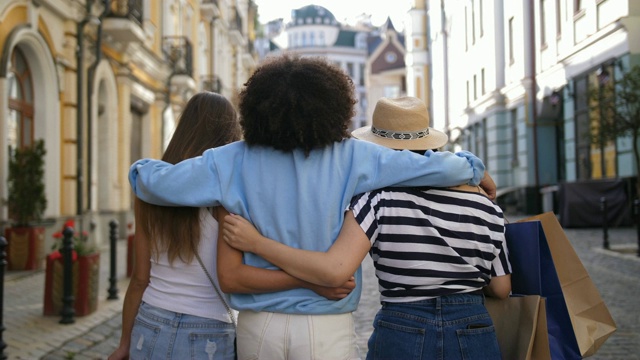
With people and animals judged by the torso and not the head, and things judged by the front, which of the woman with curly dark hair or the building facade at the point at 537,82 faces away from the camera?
the woman with curly dark hair

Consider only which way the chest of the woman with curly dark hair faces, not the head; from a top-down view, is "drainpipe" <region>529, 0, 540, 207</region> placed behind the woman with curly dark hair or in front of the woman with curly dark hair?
in front

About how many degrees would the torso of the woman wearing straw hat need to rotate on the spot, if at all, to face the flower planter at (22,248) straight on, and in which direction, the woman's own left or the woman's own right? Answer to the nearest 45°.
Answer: approximately 45° to the woman's own left

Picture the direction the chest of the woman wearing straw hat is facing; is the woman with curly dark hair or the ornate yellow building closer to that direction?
the ornate yellow building

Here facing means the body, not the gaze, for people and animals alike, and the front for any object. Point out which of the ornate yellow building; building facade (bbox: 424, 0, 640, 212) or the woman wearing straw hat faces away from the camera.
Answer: the woman wearing straw hat

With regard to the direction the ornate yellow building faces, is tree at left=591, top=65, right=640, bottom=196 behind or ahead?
ahead

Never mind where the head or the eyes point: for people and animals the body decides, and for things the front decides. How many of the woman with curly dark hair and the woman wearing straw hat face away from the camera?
2

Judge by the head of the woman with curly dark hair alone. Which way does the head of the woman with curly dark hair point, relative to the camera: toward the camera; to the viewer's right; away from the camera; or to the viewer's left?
away from the camera

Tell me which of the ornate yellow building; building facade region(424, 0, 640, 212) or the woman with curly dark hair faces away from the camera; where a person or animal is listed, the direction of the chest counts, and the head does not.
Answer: the woman with curly dark hair

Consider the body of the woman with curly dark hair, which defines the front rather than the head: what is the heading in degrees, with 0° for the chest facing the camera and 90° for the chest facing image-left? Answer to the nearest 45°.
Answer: approximately 180°

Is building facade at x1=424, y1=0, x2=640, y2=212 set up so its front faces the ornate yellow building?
yes

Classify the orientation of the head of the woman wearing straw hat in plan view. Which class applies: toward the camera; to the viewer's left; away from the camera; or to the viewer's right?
away from the camera

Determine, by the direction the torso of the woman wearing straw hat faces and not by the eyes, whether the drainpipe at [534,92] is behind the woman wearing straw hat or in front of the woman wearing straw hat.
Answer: in front

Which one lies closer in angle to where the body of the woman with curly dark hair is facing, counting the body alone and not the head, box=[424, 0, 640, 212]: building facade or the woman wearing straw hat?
the building facade

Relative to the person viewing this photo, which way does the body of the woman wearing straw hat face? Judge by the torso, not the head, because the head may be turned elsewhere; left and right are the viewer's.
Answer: facing away from the viewer
